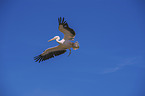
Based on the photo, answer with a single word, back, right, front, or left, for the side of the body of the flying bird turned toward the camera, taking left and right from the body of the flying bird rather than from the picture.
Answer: left
